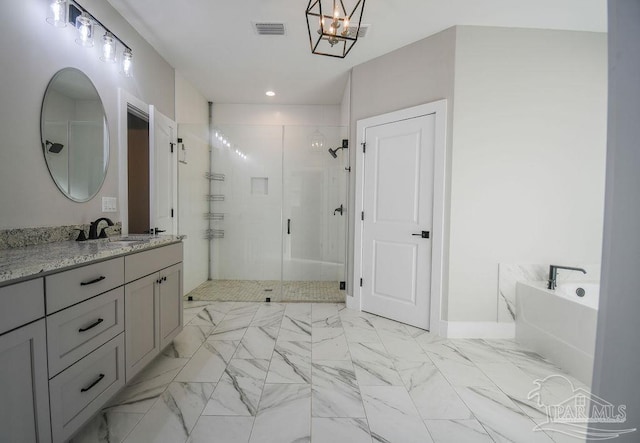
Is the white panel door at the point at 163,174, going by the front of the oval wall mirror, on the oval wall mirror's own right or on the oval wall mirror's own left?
on the oval wall mirror's own left

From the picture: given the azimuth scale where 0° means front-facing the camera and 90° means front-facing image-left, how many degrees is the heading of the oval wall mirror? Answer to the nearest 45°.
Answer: approximately 315°

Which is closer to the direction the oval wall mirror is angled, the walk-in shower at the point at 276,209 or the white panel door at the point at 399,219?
the white panel door

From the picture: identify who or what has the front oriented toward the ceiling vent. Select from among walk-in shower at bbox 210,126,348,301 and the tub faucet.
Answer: the walk-in shower

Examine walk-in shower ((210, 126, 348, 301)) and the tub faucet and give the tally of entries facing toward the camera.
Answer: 1

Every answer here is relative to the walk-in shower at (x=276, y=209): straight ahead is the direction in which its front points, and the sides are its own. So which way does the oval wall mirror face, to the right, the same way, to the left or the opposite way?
to the left

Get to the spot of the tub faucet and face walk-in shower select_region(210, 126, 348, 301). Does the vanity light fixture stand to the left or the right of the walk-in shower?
left

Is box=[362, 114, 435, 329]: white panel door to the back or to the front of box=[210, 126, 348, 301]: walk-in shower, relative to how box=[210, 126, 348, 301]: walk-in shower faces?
to the front

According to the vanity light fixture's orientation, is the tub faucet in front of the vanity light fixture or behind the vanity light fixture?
in front

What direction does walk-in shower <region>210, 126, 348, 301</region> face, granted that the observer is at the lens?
facing the viewer

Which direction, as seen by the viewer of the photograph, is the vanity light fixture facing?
facing the viewer and to the right of the viewer
